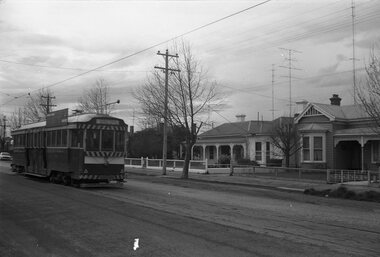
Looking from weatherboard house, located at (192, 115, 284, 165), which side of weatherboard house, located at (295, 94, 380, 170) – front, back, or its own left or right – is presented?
right

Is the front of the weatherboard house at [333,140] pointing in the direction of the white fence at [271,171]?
yes

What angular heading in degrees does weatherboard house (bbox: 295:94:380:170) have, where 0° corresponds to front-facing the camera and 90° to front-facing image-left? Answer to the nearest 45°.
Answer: approximately 45°
